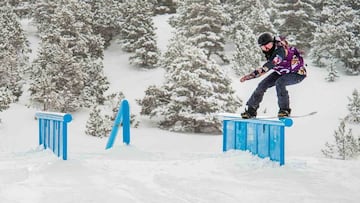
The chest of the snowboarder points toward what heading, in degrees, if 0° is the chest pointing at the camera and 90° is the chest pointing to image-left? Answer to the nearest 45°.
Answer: approximately 45°

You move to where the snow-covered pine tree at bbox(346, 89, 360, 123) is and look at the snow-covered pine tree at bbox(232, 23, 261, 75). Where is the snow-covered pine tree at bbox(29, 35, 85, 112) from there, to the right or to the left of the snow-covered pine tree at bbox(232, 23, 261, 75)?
left

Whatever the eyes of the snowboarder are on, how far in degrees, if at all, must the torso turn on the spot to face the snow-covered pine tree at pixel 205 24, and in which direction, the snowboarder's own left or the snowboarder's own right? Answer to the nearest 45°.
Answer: approximately 135° to the snowboarder's own right

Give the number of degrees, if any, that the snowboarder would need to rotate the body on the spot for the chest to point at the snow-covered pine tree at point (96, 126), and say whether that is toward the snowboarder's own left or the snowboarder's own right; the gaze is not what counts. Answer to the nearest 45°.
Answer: approximately 90° to the snowboarder's own right

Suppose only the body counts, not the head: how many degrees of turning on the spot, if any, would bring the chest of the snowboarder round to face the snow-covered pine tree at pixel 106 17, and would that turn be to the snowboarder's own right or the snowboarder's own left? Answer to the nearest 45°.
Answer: approximately 90° to the snowboarder's own right

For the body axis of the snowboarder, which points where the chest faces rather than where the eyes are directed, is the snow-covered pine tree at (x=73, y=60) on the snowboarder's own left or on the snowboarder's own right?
on the snowboarder's own right

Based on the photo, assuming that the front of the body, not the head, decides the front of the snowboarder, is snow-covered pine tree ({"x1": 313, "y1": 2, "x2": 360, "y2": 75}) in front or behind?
behind

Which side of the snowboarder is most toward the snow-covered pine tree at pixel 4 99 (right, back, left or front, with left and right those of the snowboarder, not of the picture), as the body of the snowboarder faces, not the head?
right

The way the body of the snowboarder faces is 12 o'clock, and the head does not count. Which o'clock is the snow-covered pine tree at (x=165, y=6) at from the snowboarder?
The snow-covered pine tree is roughly at 4 o'clock from the snowboarder.
